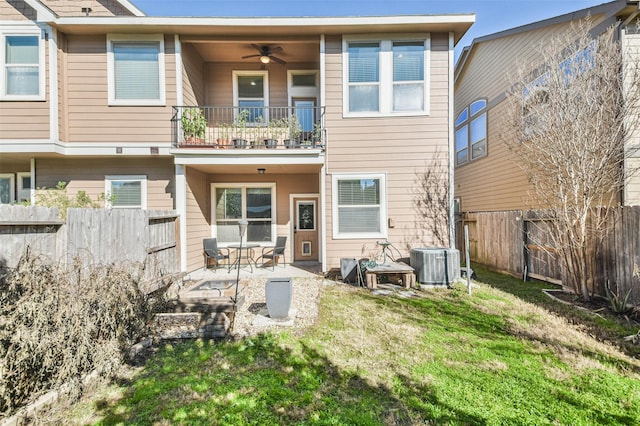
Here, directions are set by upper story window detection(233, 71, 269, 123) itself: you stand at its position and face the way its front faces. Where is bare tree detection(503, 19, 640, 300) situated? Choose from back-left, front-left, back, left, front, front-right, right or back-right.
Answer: front-left

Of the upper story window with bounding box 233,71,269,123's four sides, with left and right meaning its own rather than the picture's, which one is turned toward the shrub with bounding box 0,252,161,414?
front

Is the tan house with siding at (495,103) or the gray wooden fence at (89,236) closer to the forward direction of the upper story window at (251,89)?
the gray wooden fence

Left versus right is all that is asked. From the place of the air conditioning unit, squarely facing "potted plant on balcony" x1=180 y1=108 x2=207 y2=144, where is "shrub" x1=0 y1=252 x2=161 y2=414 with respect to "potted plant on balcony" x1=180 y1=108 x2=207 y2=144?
left

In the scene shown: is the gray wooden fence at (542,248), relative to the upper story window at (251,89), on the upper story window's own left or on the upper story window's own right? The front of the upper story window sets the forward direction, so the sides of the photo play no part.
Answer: on the upper story window's own left

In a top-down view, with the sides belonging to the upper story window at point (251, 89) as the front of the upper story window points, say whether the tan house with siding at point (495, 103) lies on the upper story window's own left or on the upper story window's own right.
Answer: on the upper story window's own left

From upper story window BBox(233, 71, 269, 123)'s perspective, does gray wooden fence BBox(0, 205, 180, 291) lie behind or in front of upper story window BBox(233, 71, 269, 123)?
in front

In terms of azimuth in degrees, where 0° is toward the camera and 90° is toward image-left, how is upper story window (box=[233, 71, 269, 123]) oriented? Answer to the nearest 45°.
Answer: approximately 0°

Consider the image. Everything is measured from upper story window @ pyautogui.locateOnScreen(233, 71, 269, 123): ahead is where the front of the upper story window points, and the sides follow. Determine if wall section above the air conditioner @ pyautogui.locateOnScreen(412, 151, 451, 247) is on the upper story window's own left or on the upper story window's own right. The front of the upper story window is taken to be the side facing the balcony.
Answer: on the upper story window's own left

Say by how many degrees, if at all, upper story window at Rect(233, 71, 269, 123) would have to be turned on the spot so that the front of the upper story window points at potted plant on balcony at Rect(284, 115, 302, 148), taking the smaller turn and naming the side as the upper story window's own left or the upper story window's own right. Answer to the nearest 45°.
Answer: approximately 45° to the upper story window's own left

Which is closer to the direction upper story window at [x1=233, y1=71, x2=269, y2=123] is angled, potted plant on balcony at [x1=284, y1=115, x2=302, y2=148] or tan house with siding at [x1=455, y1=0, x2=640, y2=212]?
the potted plant on balcony
